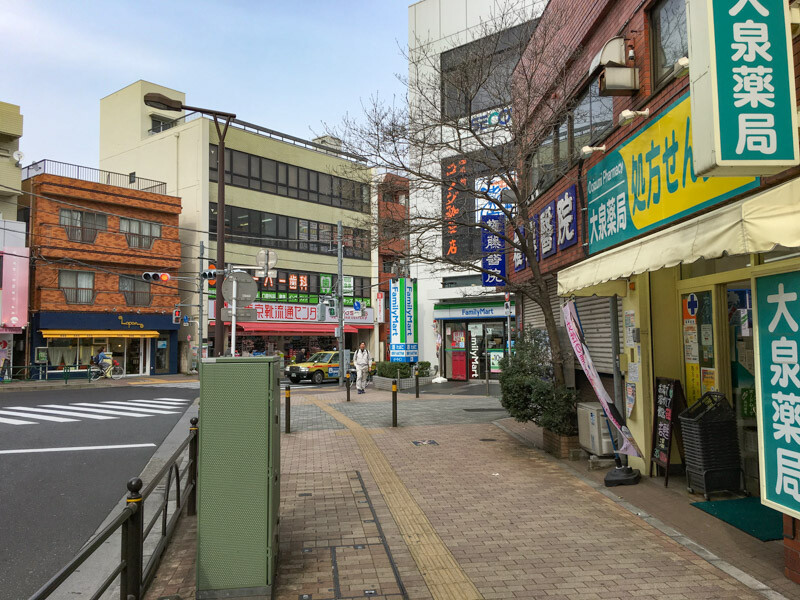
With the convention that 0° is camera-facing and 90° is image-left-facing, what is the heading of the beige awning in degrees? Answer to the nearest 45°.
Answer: approximately 45°

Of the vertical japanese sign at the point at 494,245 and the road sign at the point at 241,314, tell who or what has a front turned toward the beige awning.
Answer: the vertical japanese sign

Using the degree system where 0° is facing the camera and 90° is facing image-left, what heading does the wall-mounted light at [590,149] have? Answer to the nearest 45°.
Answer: approximately 90°

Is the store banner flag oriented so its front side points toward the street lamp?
no

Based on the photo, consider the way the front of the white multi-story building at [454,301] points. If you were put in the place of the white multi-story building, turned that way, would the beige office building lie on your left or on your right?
on your right

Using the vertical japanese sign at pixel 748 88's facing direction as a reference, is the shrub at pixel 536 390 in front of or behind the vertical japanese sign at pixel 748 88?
behind

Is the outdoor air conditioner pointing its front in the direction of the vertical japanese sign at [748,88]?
no

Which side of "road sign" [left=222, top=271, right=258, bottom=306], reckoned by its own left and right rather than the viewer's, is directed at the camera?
back

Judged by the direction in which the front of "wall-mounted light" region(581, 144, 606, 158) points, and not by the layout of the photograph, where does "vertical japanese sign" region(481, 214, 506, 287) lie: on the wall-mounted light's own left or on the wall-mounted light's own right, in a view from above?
on the wall-mounted light's own right

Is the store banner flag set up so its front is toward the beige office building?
no

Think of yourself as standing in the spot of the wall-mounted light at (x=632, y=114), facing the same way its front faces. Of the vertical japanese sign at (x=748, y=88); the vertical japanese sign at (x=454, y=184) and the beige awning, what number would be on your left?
2

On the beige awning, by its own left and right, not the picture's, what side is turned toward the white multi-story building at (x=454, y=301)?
right

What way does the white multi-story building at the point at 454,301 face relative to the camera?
toward the camera

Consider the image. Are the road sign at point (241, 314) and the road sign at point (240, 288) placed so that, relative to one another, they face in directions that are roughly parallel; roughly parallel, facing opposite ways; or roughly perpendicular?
roughly parallel

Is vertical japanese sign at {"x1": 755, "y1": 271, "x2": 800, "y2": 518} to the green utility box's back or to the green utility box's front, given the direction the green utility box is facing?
to the front

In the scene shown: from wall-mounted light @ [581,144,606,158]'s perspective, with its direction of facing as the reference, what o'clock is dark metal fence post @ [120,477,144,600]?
The dark metal fence post is roughly at 10 o'clock from the wall-mounted light.

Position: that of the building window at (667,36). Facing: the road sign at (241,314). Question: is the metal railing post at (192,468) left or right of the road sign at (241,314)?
left
